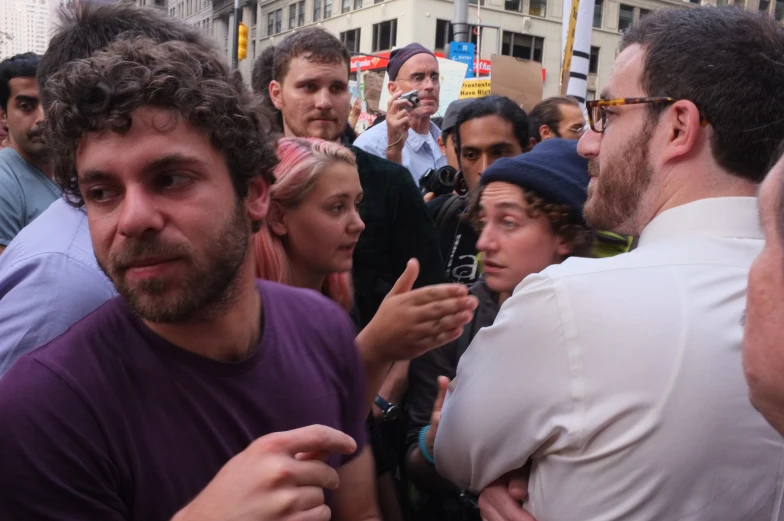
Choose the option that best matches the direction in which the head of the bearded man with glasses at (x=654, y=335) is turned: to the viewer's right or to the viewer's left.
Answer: to the viewer's left

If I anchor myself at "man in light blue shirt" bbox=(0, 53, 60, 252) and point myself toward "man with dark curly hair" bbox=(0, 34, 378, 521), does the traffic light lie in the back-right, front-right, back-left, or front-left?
back-left

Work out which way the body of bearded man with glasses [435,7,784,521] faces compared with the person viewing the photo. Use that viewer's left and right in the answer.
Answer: facing away from the viewer and to the left of the viewer

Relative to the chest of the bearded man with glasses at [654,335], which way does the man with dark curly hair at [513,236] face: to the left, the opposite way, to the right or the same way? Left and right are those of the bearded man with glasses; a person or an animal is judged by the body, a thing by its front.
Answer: to the left

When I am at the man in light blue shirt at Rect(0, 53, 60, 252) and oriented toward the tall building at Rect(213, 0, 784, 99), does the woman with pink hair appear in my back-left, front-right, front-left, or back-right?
back-right

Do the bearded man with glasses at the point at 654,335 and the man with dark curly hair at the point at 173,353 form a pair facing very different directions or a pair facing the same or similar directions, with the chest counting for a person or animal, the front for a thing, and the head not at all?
very different directions

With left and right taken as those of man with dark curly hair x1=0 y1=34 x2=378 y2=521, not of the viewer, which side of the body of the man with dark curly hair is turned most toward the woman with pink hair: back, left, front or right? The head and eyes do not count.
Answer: back

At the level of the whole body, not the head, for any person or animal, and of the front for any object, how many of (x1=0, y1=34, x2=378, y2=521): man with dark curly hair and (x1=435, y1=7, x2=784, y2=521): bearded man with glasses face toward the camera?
1
